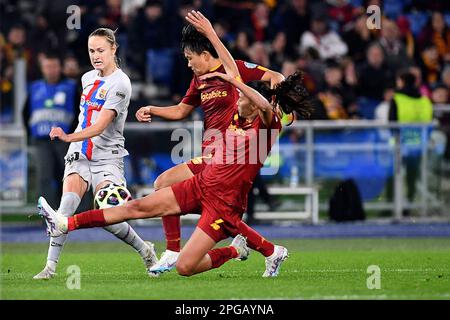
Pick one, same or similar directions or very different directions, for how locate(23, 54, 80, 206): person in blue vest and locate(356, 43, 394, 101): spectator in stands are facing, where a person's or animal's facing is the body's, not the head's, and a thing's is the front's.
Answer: same or similar directions

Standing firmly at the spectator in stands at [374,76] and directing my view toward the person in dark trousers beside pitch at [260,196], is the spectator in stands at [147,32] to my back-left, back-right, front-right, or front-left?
front-right

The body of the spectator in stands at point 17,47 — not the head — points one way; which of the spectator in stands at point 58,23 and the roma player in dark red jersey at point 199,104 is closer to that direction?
the roma player in dark red jersey

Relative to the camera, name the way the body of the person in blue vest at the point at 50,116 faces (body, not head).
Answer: toward the camera

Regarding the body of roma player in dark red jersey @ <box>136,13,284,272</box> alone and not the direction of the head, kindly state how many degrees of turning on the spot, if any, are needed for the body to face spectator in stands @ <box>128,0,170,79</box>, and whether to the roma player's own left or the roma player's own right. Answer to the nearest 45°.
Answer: approximately 135° to the roma player's own right

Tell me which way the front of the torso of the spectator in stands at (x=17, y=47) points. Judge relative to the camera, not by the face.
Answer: toward the camera

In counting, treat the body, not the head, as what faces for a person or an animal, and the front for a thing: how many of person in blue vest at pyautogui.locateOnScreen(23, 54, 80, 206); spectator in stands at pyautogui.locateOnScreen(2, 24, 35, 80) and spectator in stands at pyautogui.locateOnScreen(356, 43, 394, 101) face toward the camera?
3

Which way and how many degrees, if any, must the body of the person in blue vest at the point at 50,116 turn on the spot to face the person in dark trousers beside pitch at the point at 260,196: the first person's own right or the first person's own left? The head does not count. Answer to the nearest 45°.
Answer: approximately 90° to the first person's own left

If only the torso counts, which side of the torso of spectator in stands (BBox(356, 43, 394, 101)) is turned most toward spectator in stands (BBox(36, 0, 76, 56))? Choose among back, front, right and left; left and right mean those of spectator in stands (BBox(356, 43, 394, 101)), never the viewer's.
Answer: right

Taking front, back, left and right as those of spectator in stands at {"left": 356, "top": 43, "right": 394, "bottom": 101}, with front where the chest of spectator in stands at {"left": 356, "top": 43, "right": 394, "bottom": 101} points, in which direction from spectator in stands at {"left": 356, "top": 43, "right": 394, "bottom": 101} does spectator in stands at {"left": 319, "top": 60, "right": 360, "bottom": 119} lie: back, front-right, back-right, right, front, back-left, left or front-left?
front-right

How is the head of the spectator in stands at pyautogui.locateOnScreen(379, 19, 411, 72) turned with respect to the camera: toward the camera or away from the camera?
toward the camera

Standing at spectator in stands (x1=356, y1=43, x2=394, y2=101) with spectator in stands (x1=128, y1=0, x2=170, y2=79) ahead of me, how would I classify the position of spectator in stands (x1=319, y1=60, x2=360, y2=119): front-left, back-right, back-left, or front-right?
front-left

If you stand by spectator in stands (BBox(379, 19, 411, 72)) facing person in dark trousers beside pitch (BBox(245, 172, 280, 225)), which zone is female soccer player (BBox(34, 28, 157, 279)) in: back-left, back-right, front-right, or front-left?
front-left
